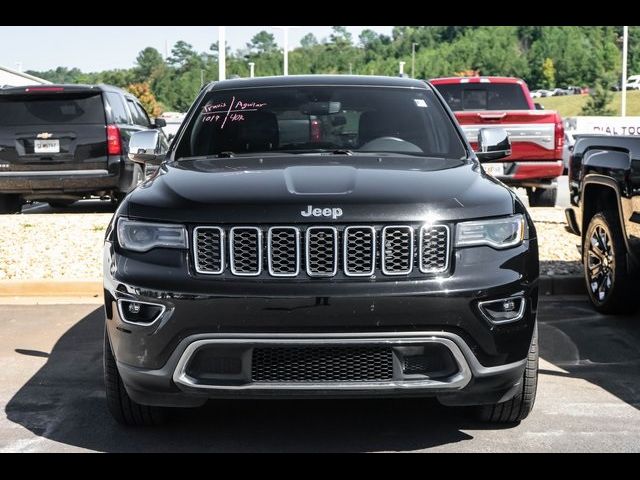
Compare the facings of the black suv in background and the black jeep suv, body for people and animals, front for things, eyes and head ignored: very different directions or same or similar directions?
very different directions

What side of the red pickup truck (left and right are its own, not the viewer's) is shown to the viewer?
back

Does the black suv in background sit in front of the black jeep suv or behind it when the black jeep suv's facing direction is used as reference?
behind

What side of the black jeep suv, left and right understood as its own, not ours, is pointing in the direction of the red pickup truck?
back

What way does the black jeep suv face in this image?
toward the camera

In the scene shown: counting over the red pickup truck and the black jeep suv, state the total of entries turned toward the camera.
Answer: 1

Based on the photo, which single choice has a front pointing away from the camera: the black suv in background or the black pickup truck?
the black suv in background

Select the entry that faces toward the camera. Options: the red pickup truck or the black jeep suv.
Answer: the black jeep suv

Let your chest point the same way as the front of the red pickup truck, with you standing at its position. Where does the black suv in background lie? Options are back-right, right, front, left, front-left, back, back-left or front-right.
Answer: left

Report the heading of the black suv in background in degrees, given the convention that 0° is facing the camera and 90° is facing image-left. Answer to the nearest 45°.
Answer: approximately 180°

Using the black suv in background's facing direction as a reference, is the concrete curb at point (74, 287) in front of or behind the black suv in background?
behind

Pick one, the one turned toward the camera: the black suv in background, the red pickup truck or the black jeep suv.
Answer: the black jeep suv
